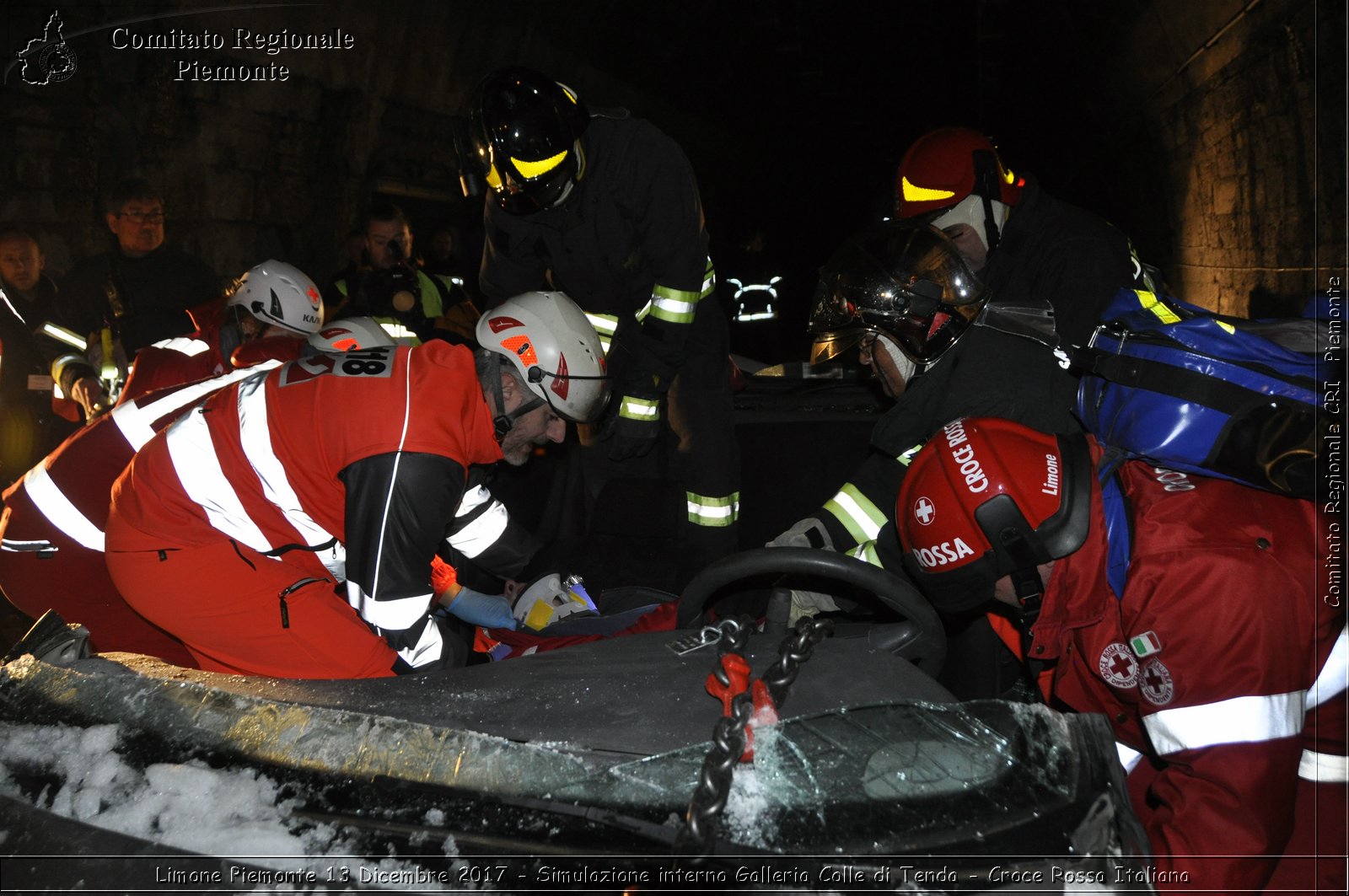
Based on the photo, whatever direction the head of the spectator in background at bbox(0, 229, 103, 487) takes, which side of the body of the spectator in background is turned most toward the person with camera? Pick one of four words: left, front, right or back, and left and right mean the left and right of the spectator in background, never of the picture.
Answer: left

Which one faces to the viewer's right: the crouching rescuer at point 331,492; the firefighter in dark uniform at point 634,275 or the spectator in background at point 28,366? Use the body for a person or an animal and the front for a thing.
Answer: the crouching rescuer

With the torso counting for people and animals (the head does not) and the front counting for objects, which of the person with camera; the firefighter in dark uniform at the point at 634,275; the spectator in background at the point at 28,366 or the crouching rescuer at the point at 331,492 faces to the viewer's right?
the crouching rescuer

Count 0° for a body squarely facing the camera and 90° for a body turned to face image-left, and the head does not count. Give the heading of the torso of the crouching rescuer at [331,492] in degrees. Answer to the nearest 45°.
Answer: approximately 270°

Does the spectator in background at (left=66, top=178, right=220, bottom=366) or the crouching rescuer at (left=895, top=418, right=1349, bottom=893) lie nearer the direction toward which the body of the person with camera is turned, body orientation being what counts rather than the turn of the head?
the crouching rescuer

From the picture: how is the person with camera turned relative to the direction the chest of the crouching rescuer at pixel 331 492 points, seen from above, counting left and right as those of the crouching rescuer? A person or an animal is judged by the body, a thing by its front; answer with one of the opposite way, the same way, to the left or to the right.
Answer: to the right

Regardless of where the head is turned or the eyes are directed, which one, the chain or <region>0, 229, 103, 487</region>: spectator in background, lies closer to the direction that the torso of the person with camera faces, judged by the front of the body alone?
the chain

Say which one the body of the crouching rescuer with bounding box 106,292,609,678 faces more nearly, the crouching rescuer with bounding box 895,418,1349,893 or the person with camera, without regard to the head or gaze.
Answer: the crouching rescuer

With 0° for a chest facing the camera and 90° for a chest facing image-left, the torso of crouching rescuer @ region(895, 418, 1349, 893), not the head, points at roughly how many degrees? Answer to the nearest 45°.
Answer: approximately 90°

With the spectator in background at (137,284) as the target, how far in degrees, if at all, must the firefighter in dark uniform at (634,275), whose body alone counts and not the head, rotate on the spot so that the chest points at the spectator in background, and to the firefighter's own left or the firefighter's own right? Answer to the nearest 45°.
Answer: approximately 90° to the firefighter's own right
